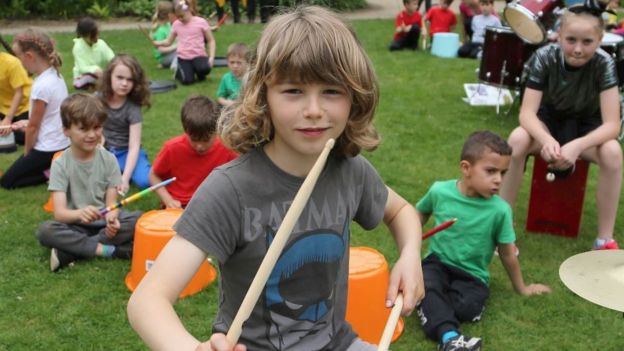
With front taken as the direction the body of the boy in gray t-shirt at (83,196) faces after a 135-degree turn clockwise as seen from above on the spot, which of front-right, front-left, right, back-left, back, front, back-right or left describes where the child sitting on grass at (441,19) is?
back-right

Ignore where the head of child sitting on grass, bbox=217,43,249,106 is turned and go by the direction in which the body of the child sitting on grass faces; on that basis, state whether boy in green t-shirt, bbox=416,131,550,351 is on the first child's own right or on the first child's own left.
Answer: on the first child's own left

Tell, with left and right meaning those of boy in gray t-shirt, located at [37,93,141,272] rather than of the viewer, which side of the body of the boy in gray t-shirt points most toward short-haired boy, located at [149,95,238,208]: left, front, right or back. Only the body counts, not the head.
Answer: left

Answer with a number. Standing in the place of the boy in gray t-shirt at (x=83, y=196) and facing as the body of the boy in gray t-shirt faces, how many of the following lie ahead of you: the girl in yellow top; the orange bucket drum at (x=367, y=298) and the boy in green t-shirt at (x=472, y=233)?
2
